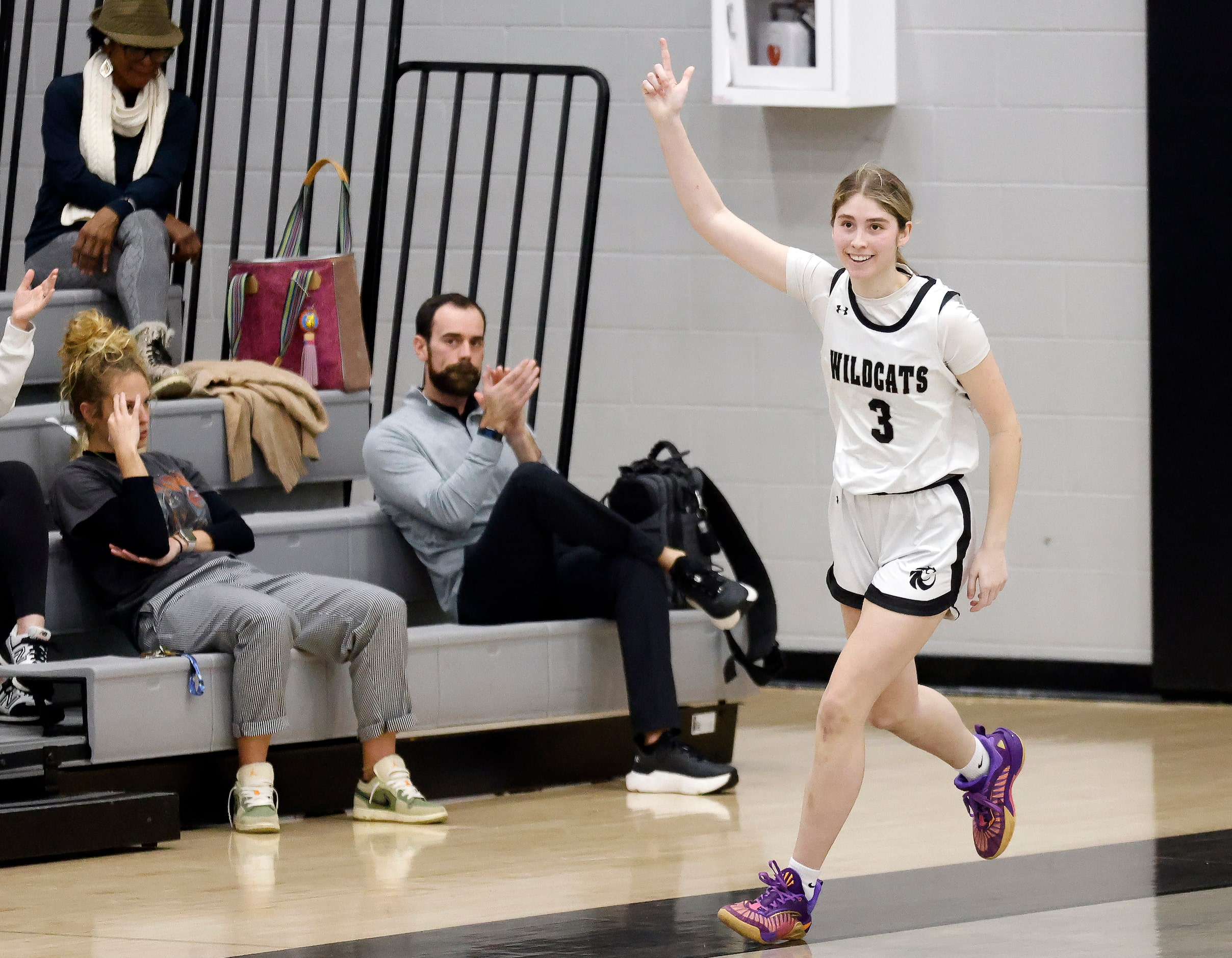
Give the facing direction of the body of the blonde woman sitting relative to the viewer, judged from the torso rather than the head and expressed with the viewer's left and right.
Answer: facing the viewer and to the right of the viewer

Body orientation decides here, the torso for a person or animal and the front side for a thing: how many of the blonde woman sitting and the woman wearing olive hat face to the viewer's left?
0

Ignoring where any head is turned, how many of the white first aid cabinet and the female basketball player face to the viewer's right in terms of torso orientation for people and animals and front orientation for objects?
0

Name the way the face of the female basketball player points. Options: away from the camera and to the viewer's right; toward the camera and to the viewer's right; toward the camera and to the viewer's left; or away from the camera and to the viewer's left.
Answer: toward the camera and to the viewer's left

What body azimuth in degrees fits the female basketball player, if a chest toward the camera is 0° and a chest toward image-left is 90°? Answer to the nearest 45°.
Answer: approximately 45°

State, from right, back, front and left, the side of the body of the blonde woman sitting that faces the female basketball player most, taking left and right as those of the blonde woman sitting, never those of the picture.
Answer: front
